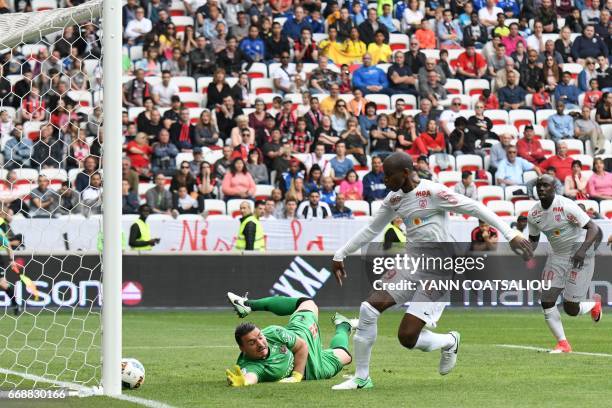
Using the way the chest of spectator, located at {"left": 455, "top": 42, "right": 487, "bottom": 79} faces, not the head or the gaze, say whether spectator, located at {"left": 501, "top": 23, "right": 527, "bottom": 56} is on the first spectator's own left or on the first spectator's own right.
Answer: on the first spectator's own left

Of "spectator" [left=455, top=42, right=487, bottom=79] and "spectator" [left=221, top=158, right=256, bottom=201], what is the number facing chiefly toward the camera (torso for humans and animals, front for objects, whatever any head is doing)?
2

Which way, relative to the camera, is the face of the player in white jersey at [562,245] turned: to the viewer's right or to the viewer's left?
to the viewer's left

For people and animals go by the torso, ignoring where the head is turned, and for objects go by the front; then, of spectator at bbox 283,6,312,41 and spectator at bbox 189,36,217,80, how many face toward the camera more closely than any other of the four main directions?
2

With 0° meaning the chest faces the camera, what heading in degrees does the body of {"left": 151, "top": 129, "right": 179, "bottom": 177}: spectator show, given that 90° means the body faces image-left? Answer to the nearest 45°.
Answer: approximately 0°

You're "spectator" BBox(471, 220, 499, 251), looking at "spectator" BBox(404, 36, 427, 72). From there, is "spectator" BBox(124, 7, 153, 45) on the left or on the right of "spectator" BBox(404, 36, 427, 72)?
left

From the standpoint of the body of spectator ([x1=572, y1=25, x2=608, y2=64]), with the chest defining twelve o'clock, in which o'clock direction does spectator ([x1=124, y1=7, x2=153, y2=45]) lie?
spectator ([x1=124, y1=7, x2=153, y2=45]) is roughly at 2 o'clock from spectator ([x1=572, y1=25, x2=608, y2=64]).

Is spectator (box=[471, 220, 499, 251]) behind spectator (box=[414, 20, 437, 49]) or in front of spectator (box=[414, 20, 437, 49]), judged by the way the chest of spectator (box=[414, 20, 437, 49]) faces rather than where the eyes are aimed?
in front

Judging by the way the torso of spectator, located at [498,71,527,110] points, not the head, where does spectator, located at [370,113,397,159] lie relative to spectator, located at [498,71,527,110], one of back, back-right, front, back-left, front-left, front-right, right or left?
front-right

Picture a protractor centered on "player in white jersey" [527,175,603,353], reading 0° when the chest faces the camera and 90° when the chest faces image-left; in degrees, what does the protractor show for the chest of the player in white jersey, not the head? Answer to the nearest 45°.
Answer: approximately 45°
